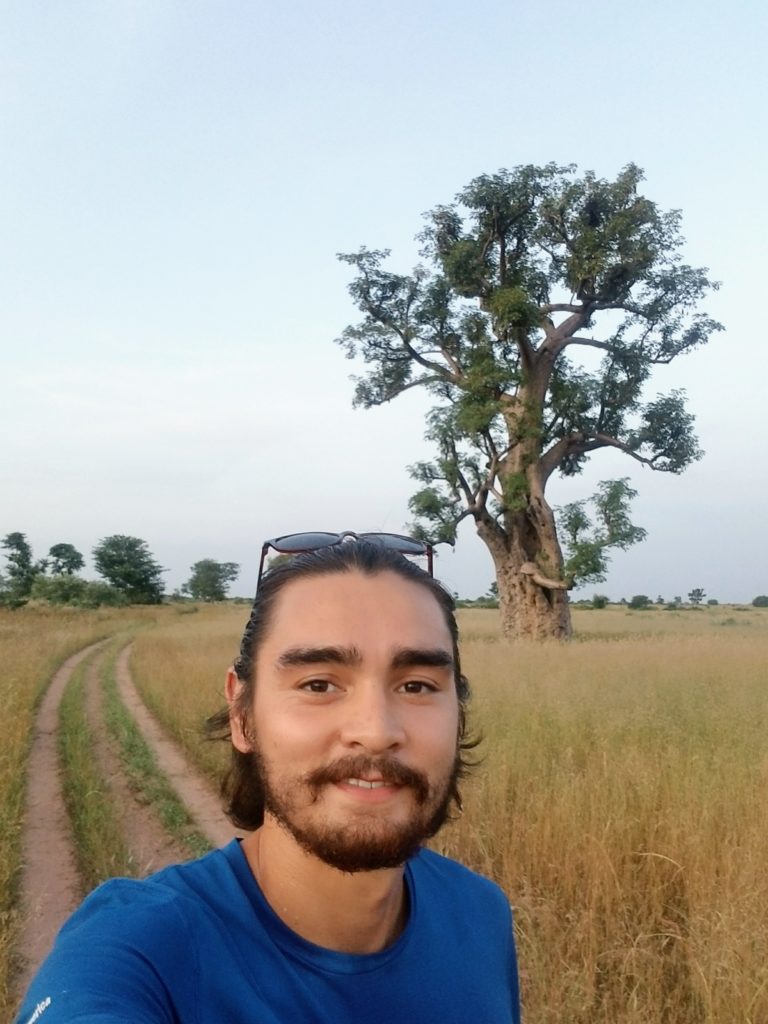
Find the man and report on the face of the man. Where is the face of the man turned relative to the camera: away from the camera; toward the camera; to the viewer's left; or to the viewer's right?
toward the camera

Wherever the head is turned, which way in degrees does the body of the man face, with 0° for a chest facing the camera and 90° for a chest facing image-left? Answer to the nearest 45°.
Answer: approximately 0°
